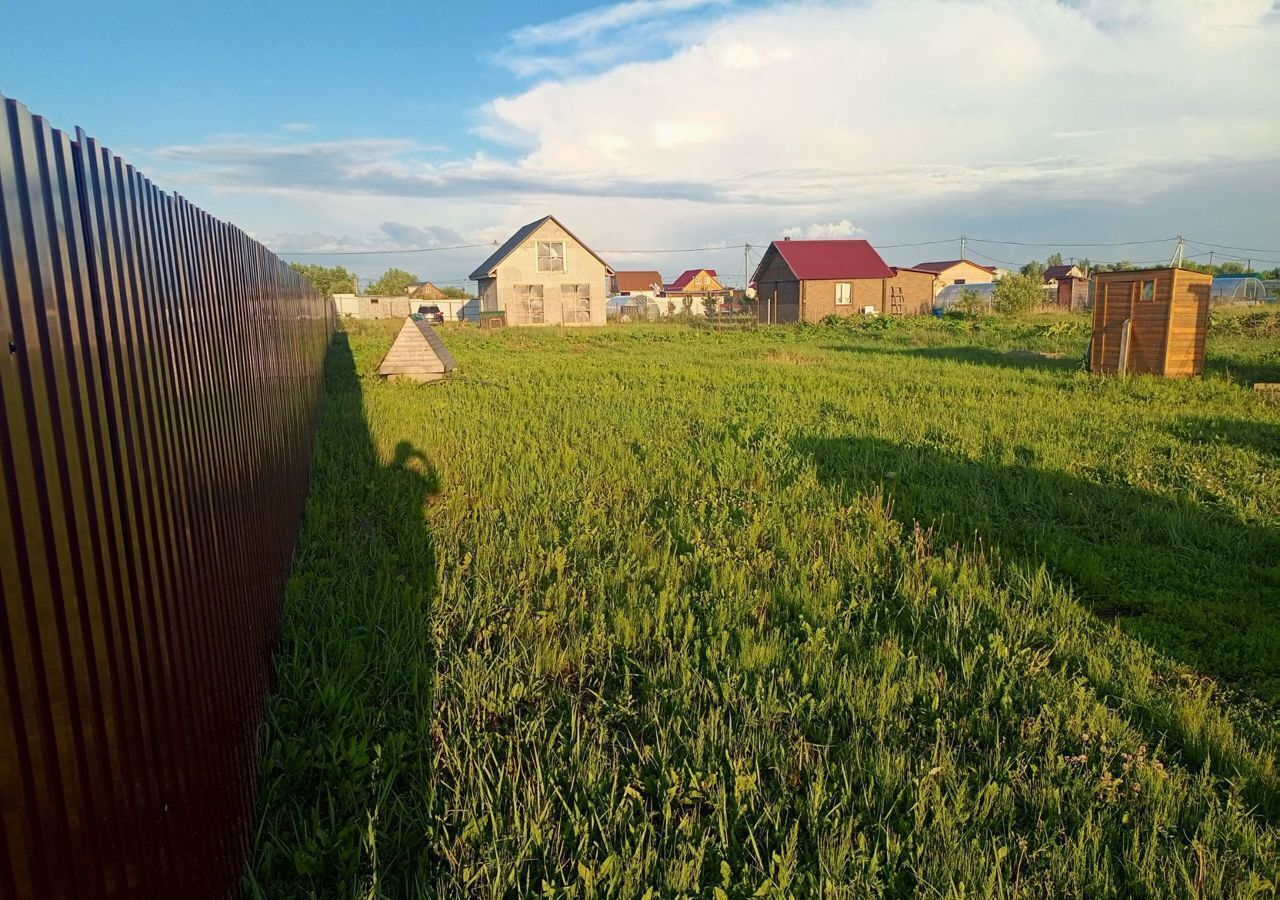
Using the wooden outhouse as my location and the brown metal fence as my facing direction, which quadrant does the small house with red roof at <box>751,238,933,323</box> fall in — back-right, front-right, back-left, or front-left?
back-right

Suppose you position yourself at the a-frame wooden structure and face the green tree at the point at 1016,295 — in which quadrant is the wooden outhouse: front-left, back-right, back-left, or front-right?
front-right

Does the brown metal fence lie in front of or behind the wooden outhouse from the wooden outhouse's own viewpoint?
in front

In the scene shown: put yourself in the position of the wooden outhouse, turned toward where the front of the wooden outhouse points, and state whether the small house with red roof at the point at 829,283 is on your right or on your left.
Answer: on your right

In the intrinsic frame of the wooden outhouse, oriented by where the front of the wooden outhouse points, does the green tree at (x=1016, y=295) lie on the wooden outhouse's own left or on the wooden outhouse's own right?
on the wooden outhouse's own right

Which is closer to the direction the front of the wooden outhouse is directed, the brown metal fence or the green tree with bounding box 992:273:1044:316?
the brown metal fence

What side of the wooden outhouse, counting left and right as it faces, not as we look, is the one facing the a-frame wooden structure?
front

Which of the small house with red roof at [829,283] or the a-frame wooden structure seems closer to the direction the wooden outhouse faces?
the a-frame wooden structure

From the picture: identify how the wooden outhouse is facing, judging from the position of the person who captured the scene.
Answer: facing the viewer and to the left of the viewer

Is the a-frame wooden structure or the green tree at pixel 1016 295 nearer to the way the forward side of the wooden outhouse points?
the a-frame wooden structure
